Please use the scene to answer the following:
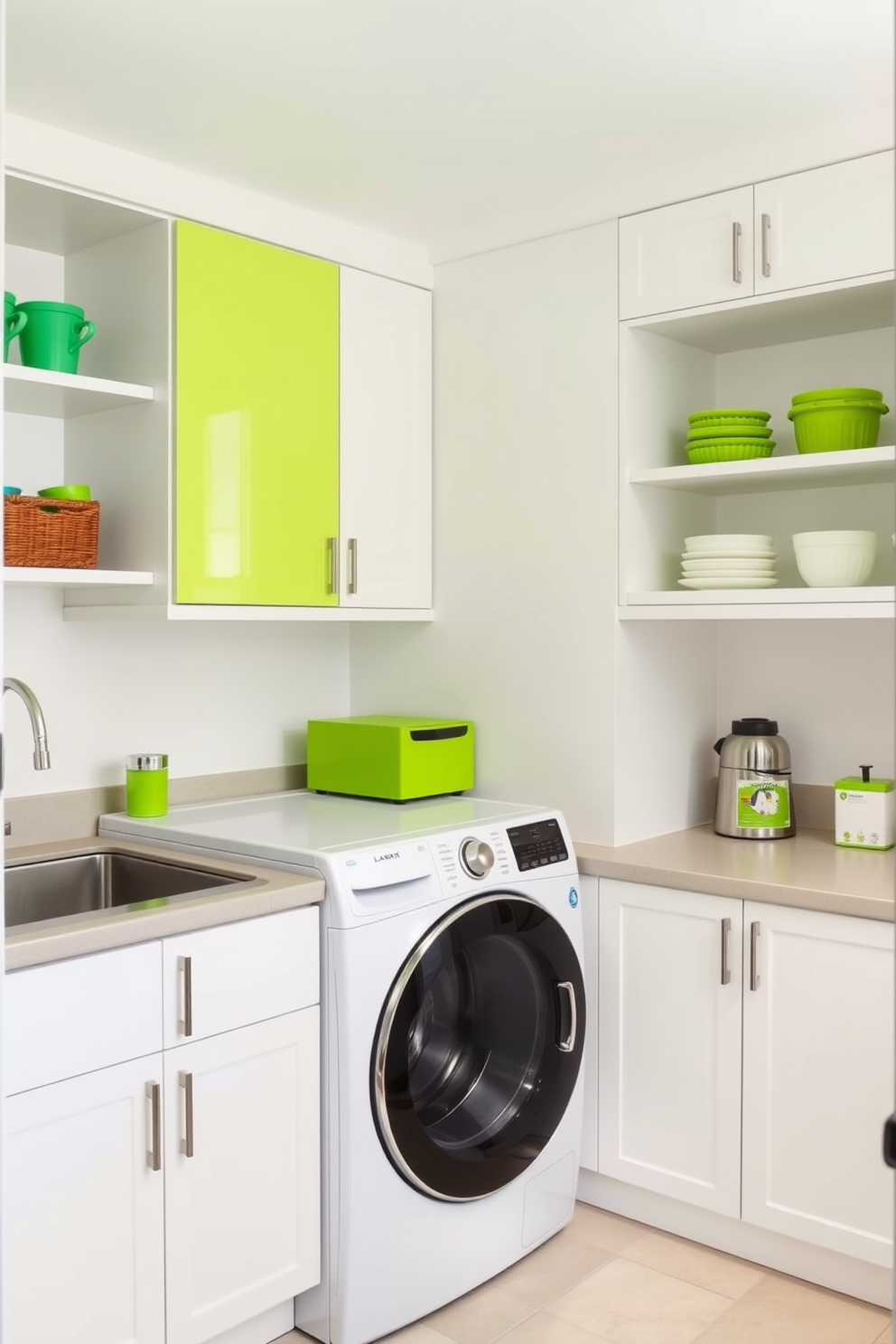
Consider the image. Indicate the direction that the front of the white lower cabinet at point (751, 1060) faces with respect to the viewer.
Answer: facing the viewer and to the left of the viewer

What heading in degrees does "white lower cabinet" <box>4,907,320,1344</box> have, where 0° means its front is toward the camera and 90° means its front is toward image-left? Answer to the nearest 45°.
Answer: approximately 315°

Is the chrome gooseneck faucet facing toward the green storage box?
no

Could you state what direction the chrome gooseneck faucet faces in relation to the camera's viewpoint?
facing the viewer and to the right of the viewer

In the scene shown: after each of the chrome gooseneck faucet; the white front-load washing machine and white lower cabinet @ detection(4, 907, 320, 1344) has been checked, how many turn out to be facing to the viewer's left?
0

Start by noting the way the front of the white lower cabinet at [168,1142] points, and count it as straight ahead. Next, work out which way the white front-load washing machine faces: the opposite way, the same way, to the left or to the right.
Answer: the same way

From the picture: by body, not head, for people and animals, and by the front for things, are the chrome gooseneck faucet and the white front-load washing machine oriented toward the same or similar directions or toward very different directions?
same or similar directions

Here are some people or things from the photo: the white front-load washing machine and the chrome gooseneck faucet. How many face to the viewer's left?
0
